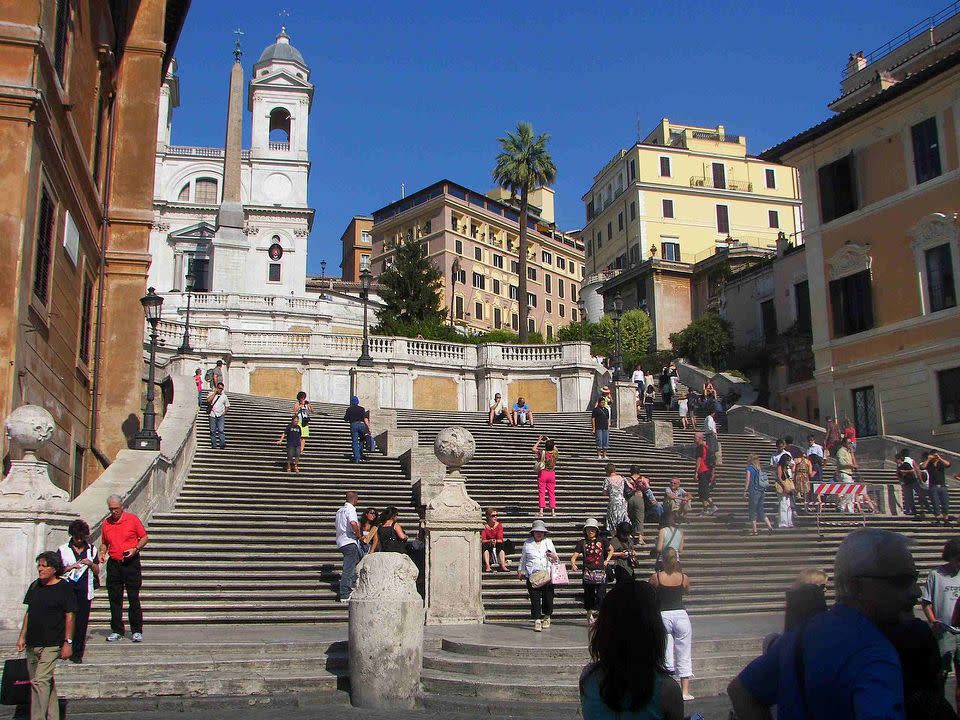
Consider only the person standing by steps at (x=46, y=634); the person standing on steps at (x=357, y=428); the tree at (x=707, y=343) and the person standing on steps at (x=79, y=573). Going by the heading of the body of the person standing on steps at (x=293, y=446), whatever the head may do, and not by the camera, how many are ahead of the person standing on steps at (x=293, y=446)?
2

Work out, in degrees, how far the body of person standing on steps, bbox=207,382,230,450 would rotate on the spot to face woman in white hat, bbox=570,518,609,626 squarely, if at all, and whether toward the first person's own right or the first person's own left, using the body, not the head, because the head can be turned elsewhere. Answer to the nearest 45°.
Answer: approximately 45° to the first person's own left

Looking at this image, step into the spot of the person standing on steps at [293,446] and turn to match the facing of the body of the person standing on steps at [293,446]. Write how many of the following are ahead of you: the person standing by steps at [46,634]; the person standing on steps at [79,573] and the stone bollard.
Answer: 3

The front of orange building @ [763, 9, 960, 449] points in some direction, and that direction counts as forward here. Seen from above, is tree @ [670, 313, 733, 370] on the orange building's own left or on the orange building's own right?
on the orange building's own right

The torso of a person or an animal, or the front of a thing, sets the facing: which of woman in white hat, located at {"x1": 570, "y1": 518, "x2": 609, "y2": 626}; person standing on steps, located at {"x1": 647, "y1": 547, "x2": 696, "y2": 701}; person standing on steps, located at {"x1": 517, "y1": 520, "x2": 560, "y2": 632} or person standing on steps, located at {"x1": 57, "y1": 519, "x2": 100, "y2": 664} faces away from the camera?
person standing on steps, located at {"x1": 647, "y1": 547, "x2": 696, "y2": 701}

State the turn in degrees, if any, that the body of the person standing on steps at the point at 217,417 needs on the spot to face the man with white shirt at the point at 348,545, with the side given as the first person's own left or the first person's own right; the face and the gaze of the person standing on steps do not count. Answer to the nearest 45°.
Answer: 0° — they already face them

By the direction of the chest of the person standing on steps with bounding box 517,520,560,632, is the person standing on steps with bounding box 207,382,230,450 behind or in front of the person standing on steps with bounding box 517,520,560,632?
behind

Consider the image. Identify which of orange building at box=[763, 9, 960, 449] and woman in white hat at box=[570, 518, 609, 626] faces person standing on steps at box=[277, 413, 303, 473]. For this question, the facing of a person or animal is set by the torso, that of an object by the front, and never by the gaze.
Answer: the orange building

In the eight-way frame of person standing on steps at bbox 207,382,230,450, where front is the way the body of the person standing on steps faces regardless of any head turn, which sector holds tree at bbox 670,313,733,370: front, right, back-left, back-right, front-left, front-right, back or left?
back-left

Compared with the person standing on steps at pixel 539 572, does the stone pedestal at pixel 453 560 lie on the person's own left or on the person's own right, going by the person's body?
on the person's own right

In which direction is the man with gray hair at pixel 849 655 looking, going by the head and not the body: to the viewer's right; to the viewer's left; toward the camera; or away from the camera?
to the viewer's right
